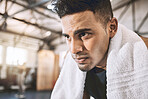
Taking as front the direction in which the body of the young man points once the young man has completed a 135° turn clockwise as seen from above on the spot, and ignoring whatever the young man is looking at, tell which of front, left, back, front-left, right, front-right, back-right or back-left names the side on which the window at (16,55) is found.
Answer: front-left

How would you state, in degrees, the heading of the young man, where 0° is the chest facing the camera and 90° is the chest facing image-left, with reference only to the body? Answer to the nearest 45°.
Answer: approximately 45°
